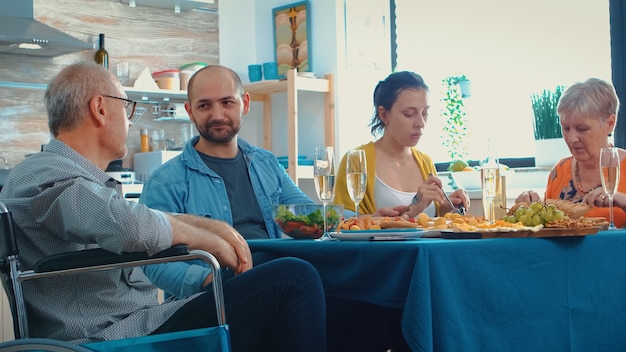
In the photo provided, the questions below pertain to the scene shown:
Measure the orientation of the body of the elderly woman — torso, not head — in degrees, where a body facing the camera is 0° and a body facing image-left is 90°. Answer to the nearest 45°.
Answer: approximately 45°

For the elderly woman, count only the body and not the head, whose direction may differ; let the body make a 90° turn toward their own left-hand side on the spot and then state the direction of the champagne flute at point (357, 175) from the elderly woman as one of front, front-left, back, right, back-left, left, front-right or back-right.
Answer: right

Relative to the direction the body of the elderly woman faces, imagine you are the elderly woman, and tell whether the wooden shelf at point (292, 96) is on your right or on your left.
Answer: on your right

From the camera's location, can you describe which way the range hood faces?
facing the viewer

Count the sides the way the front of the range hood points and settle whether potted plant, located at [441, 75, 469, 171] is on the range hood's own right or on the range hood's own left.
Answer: on the range hood's own left

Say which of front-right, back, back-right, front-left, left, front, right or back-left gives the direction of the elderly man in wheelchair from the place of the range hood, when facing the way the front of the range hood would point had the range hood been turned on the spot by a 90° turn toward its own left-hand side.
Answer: right

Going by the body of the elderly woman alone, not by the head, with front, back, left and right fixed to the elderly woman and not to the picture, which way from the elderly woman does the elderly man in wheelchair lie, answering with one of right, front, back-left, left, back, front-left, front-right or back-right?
front

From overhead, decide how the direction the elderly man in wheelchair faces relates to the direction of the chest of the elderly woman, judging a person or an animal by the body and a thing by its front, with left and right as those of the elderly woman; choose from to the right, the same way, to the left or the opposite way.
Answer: the opposite way

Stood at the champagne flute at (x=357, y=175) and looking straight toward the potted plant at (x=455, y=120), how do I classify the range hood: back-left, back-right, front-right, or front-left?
front-left

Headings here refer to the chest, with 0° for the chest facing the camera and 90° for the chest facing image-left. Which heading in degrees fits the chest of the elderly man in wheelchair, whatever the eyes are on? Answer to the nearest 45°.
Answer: approximately 270°

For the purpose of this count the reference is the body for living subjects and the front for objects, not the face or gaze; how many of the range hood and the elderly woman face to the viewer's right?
0

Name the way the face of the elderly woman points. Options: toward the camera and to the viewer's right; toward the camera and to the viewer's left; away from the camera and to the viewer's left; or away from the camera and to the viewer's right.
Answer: toward the camera and to the viewer's left

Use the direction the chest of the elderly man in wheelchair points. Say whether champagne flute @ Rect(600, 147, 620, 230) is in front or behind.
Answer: in front

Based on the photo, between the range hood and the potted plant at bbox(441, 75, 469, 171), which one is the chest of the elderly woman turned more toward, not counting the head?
the range hood

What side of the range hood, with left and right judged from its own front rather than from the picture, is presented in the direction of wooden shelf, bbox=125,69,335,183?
left

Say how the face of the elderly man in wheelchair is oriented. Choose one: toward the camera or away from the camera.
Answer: away from the camera

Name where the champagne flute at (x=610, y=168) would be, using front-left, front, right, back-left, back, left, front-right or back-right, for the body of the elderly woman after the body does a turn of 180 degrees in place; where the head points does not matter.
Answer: back-right

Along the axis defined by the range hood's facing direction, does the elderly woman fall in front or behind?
in front
